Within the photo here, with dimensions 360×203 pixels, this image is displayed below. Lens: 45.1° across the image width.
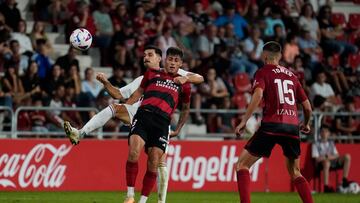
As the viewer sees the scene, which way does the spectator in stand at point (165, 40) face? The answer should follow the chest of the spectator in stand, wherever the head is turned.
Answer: toward the camera

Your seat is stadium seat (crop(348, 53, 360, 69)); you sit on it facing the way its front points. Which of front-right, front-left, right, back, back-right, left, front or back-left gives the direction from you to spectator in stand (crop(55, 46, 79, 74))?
front-right

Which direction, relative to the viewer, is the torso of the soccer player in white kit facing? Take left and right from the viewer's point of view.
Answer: facing the viewer and to the left of the viewer

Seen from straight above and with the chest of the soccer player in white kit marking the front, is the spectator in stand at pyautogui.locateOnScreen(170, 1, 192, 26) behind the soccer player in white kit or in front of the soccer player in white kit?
behind

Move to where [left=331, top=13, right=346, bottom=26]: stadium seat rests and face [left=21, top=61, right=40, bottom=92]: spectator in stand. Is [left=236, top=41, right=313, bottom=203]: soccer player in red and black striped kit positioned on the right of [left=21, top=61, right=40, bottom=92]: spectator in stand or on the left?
left

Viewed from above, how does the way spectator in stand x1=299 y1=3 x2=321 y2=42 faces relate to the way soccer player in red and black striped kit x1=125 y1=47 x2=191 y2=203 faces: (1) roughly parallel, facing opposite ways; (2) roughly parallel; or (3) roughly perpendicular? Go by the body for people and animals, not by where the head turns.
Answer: roughly parallel

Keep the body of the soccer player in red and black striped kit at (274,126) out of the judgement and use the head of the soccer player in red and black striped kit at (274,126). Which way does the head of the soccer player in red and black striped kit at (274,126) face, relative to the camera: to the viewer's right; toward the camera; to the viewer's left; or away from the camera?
away from the camera

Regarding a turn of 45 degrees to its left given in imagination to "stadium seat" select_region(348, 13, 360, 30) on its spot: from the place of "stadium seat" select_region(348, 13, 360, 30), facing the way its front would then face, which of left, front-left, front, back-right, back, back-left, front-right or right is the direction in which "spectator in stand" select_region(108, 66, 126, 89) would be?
right

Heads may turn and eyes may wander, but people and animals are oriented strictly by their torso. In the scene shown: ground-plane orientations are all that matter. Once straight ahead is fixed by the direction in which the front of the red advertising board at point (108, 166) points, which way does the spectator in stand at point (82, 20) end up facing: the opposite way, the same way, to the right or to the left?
the same way

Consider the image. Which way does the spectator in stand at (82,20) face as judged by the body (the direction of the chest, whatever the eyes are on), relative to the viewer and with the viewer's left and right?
facing the viewer
